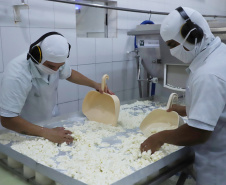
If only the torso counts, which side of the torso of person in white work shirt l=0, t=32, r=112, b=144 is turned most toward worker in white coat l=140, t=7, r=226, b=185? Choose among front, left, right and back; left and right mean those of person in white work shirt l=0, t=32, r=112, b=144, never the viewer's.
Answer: front

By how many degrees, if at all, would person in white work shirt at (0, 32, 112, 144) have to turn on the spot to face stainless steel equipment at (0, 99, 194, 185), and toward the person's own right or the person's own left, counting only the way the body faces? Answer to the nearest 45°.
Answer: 0° — they already face it

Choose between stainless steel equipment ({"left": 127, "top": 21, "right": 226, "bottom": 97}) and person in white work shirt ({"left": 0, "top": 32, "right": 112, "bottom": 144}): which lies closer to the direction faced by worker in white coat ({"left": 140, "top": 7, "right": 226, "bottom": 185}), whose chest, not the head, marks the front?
the person in white work shirt

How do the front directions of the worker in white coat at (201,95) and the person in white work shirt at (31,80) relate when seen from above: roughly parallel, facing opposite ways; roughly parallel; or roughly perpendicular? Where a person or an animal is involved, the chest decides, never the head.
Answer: roughly parallel, facing opposite ways

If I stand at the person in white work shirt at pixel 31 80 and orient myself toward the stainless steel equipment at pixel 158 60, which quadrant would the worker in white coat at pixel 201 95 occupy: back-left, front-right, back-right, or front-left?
front-right

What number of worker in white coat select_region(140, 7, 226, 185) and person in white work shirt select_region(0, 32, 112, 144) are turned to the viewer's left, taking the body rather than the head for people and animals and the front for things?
1

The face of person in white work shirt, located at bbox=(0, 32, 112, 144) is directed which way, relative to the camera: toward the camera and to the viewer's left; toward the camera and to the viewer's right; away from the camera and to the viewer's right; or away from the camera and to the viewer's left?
toward the camera and to the viewer's right

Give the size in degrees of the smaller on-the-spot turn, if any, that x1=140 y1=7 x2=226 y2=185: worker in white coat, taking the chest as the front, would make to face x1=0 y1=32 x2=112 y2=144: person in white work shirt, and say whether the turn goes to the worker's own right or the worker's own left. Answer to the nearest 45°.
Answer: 0° — they already face them

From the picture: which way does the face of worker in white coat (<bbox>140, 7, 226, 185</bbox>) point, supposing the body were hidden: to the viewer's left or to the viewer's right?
to the viewer's left

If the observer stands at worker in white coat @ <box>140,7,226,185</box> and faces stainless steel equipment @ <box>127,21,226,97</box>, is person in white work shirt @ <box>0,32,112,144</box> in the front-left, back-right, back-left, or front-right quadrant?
front-left

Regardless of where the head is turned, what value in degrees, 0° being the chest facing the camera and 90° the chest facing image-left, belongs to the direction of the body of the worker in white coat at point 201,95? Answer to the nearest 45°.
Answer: approximately 90°

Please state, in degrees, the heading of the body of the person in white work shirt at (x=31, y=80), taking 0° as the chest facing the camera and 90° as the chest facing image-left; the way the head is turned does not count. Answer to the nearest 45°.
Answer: approximately 315°
